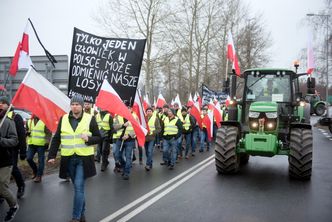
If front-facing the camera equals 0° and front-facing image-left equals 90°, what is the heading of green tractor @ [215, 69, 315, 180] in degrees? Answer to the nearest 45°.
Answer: approximately 0°

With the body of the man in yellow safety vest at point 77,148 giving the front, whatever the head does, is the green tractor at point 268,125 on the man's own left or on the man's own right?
on the man's own left

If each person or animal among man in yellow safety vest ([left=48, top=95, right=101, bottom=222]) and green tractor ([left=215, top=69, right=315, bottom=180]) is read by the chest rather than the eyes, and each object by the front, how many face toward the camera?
2

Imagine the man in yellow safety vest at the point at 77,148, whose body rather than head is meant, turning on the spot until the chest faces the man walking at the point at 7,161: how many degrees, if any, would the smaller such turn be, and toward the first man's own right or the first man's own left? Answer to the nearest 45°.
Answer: approximately 90° to the first man's own right

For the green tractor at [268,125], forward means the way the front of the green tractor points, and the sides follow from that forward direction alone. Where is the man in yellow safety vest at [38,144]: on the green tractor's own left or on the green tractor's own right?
on the green tractor's own right

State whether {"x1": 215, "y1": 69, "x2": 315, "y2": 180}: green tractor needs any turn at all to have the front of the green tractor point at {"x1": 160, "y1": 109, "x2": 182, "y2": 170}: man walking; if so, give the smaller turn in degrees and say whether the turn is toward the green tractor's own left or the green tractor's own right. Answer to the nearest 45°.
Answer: approximately 90° to the green tractor's own right

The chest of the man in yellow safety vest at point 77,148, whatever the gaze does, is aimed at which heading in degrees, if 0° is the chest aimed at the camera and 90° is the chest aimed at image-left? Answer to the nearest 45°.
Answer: approximately 0°

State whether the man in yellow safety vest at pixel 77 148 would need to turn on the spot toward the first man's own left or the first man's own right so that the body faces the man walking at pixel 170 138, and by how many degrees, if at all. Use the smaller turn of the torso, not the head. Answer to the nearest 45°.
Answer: approximately 135° to the first man's own left
